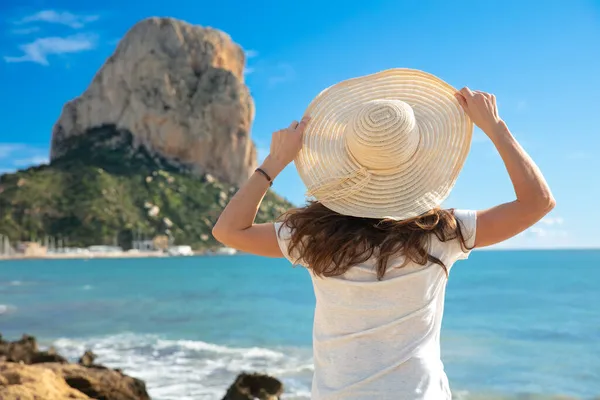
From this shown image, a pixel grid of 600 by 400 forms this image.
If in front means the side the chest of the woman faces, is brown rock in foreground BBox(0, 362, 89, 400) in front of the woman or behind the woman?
in front

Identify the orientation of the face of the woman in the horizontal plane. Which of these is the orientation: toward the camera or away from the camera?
away from the camera

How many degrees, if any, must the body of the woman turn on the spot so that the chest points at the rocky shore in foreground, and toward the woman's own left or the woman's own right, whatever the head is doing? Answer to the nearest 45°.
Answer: approximately 45° to the woman's own left

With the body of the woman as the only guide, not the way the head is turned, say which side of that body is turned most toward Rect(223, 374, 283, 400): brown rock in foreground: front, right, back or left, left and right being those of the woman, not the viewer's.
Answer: front

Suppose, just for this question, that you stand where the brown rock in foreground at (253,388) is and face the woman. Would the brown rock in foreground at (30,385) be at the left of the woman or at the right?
right

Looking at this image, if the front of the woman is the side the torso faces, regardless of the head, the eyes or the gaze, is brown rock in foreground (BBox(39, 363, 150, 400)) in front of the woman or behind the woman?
in front

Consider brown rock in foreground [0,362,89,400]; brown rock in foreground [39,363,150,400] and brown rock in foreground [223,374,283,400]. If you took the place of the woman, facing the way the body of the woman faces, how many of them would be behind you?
0

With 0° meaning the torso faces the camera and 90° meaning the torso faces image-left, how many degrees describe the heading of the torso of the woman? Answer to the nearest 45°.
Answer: approximately 180°
